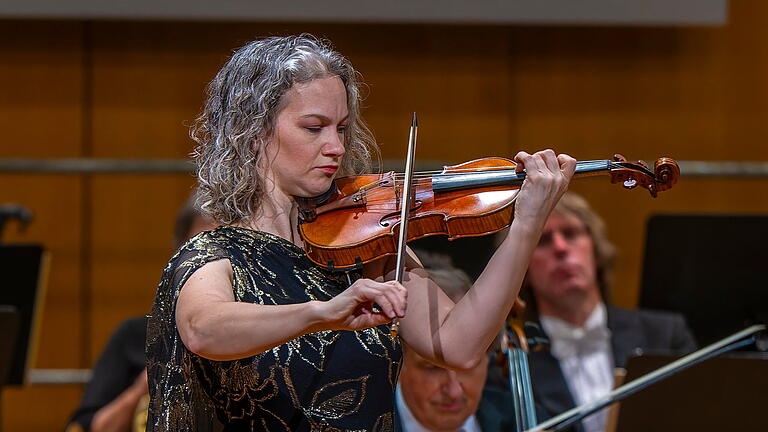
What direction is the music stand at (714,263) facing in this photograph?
away from the camera

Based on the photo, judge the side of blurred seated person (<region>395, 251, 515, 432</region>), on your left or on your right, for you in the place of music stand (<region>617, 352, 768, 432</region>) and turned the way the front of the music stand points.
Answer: on your left

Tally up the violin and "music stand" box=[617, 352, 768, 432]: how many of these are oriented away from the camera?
1

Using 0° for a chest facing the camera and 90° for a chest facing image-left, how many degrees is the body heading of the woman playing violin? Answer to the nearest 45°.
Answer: approximately 315°

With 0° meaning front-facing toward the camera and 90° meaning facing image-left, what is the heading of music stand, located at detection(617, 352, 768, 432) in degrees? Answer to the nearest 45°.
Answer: approximately 180°

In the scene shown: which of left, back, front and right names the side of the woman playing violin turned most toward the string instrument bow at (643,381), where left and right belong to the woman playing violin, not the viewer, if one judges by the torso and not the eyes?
left
